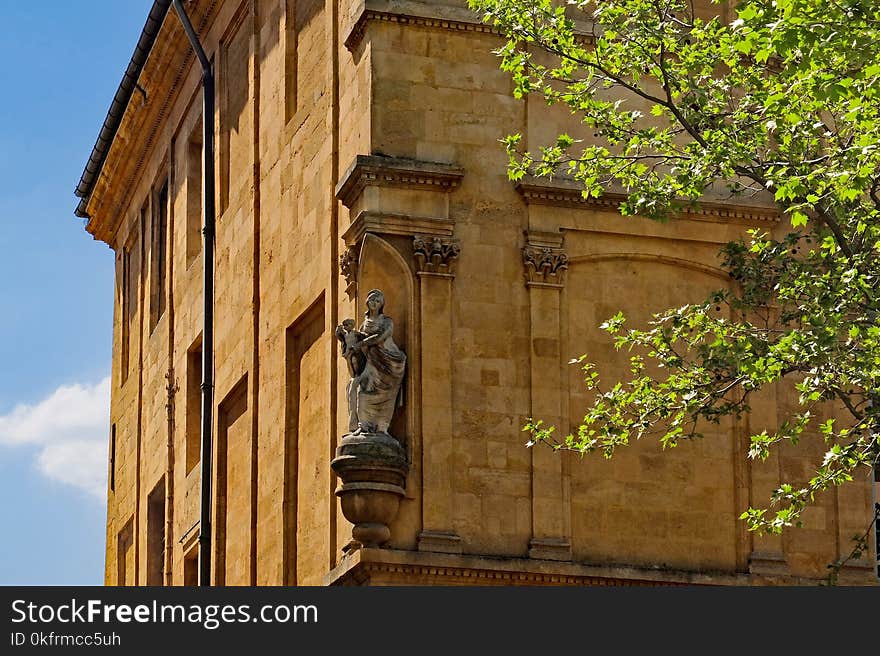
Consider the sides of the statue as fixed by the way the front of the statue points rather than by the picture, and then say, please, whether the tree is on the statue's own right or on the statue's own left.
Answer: on the statue's own left

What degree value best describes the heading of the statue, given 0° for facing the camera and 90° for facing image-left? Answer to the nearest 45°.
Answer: approximately 45°
